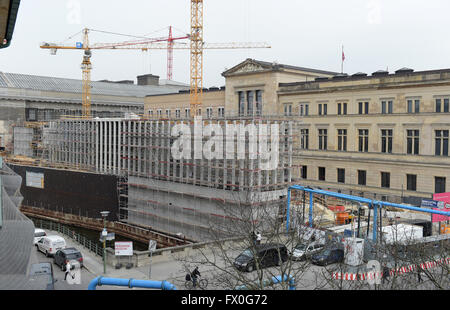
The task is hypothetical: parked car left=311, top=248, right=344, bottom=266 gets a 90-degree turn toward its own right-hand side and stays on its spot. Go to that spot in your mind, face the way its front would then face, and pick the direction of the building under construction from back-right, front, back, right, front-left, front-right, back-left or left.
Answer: front

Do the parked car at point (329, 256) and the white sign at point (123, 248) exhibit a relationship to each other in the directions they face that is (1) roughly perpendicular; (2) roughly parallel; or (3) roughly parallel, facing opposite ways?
roughly perpendicular

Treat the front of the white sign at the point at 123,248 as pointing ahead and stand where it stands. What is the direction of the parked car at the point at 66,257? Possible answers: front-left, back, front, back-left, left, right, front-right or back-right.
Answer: back-right

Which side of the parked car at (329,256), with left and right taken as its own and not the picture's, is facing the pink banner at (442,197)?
back

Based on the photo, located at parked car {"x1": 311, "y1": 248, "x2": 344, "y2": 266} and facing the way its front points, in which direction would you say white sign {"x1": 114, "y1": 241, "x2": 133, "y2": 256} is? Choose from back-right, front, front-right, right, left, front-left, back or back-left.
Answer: front-right

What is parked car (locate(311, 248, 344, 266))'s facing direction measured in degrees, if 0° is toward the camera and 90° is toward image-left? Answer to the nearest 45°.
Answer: approximately 45°

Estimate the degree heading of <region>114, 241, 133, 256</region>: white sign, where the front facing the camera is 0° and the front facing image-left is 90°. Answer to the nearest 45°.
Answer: approximately 0°
